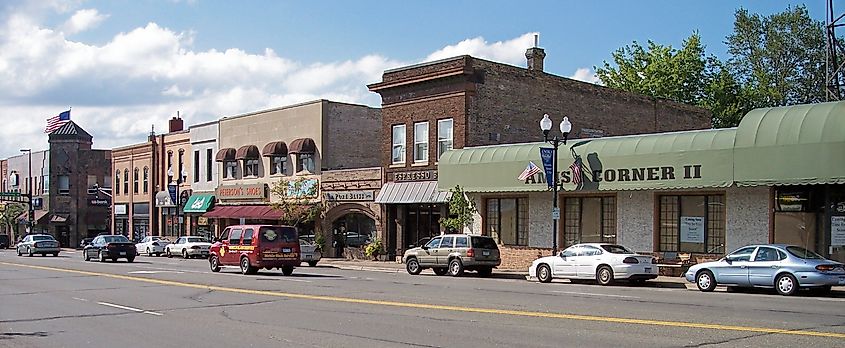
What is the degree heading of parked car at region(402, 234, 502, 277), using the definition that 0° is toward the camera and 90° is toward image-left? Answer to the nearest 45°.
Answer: approximately 135°

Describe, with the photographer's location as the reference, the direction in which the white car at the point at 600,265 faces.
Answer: facing away from the viewer and to the left of the viewer

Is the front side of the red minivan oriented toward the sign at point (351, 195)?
no

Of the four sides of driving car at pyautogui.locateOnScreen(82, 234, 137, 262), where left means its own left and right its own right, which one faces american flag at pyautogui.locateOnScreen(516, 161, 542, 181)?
back

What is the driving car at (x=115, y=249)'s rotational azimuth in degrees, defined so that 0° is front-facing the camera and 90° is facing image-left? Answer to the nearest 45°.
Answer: approximately 135°

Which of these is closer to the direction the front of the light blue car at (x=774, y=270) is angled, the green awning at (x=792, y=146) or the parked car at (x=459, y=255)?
the parked car

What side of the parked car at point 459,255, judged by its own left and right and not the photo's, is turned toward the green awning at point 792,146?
back

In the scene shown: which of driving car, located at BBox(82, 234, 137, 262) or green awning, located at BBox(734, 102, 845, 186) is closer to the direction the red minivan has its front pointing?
the driving car

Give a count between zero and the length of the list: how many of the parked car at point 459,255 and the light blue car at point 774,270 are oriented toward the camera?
0

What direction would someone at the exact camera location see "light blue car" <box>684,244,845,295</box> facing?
facing away from the viewer and to the left of the viewer

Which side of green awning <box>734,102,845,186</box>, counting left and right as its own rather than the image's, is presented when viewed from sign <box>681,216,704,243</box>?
right

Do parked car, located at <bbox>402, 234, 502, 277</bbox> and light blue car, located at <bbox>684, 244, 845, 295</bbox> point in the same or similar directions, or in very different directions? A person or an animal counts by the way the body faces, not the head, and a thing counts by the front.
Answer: same or similar directions

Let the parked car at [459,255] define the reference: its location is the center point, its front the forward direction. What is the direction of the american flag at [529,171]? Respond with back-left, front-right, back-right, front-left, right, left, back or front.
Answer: right

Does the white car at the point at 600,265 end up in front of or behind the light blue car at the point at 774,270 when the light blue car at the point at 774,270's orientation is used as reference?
in front

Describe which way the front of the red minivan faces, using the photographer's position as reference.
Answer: facing away from the viewer and to the left of the viewer

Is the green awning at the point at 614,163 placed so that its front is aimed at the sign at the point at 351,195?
no

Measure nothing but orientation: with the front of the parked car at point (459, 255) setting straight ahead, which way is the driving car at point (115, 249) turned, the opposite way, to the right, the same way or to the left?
the same way

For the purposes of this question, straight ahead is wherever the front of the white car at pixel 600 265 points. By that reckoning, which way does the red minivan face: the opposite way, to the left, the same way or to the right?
the same way

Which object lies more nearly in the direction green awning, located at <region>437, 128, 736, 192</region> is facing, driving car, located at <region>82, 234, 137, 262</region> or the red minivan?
the red minivan

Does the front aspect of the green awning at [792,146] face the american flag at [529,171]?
no
